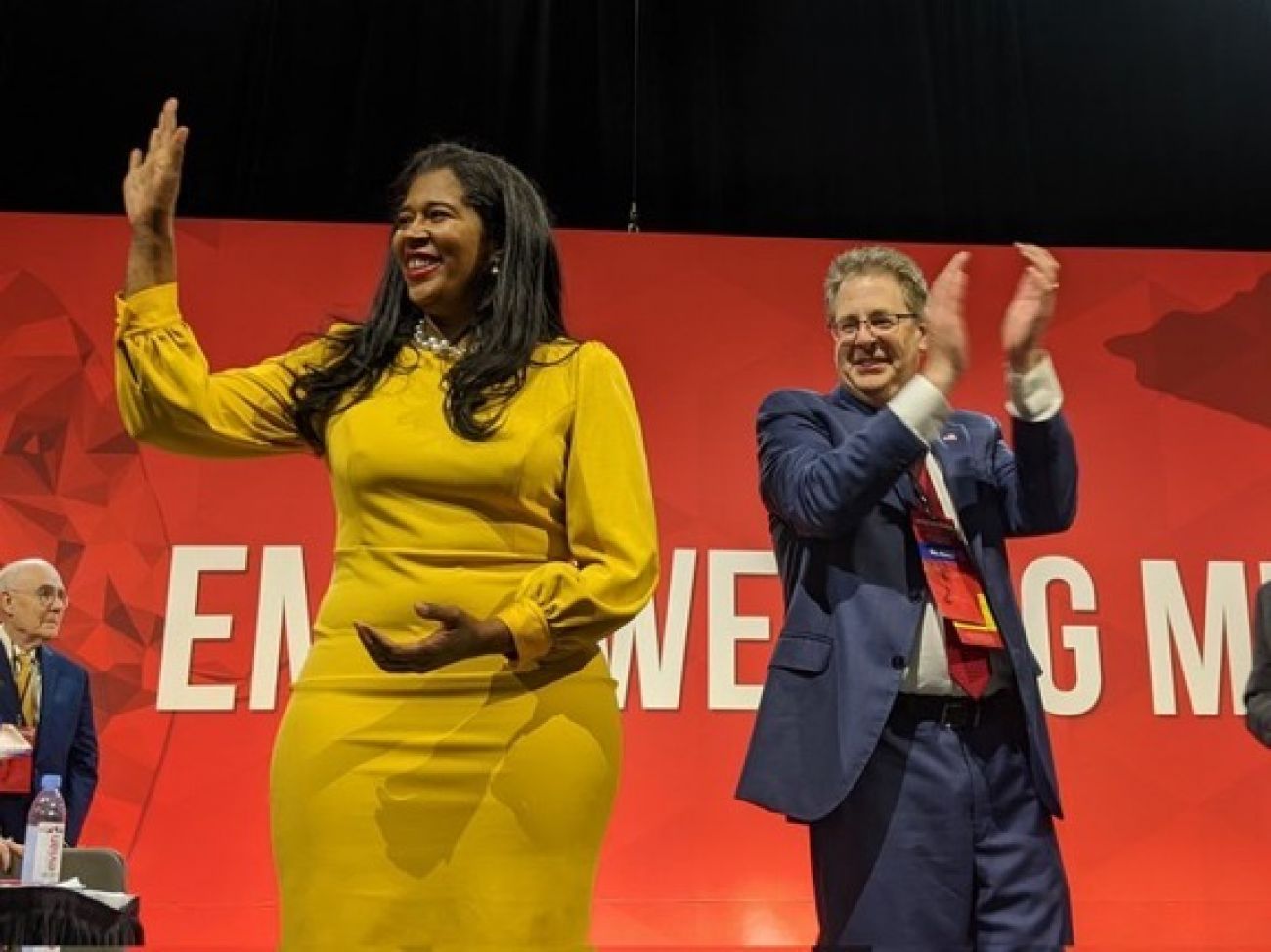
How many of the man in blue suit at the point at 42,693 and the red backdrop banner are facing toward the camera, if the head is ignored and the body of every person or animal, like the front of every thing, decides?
2

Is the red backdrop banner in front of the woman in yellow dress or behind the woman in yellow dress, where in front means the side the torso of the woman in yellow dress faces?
behind

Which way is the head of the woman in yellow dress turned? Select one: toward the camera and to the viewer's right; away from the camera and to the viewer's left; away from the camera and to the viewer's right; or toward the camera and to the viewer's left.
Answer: toward the camera and to the viewer's left

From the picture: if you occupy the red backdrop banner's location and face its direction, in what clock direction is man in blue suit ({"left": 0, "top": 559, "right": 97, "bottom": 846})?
The man in blue suit is roughly at 3 o'clock from the red backdrop banner.

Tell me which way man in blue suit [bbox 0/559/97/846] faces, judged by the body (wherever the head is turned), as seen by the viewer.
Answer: toward the camera

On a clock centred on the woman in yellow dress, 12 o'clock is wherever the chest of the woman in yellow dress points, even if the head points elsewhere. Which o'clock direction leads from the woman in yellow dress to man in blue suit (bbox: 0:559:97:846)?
The man in blue suit is roughly at 4 o'clock from the woman in yellow dress.

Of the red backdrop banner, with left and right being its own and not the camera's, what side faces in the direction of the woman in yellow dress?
front

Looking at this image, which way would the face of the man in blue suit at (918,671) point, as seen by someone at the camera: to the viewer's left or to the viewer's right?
to the viewer's left

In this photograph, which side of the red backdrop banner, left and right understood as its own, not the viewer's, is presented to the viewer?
front

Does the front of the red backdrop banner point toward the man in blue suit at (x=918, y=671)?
yes

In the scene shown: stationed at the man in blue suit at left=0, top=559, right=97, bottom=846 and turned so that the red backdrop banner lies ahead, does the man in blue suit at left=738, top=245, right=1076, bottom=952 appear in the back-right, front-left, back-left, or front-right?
front-right

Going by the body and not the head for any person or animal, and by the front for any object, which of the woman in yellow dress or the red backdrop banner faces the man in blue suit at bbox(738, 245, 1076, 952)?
the red backdrop banner
